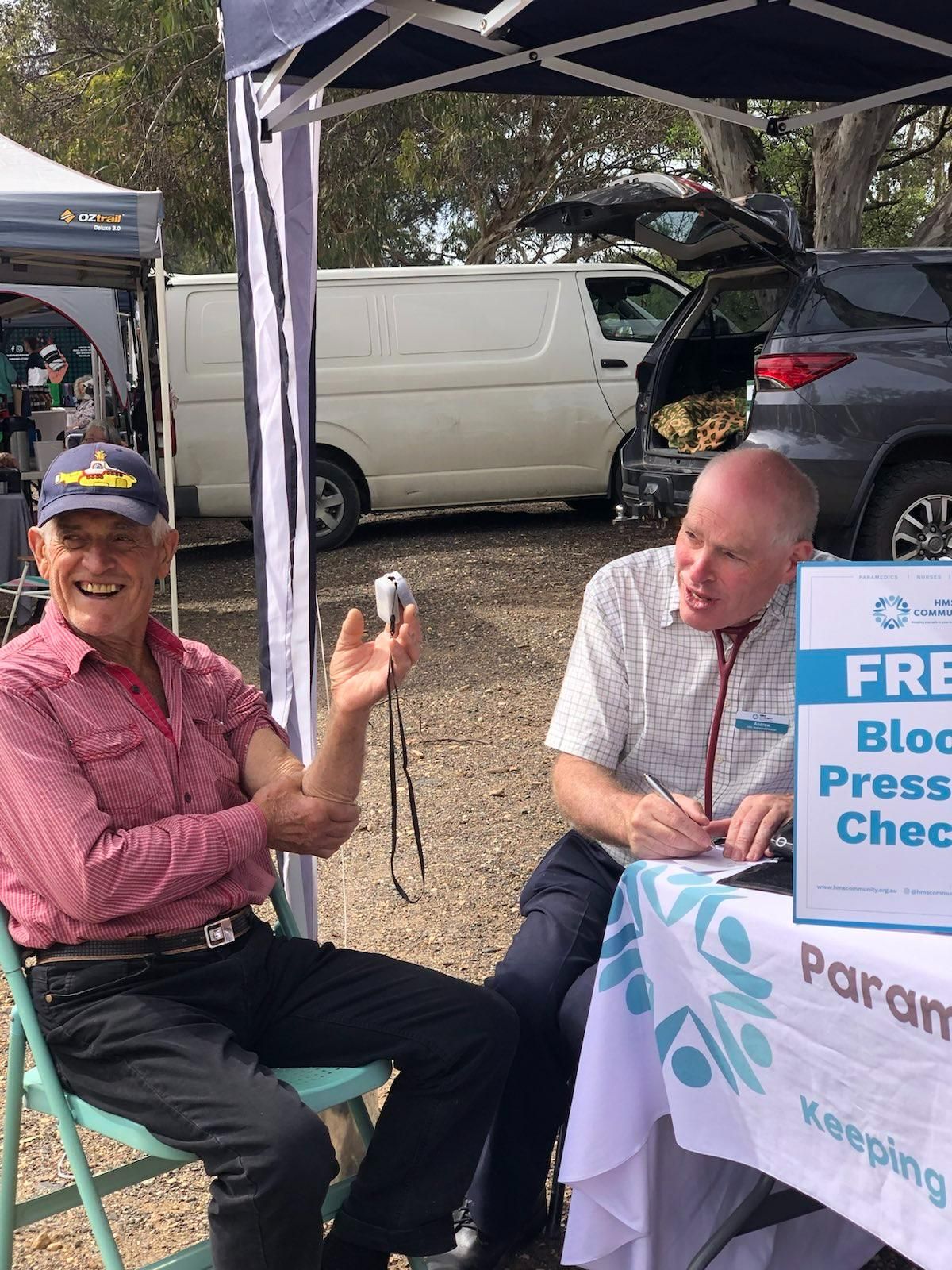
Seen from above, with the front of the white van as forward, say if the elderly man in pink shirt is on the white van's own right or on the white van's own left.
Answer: on the white van's own right

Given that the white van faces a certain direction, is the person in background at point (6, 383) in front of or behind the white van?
behind

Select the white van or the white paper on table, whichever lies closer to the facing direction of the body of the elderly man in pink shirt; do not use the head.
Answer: the white paper on table

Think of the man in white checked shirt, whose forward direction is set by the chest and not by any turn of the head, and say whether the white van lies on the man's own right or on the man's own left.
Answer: on the man's own right

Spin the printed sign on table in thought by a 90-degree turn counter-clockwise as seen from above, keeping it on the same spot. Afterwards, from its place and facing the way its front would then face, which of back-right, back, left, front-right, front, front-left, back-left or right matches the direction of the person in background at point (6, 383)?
back-left

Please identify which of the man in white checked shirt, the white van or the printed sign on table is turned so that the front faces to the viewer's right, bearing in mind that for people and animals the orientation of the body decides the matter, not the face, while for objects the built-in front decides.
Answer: the white van

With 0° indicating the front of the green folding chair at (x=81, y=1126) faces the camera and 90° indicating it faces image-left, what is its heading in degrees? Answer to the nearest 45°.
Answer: approximately 315°

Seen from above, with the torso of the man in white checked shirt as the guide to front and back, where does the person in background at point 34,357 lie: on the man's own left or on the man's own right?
on the man's own right

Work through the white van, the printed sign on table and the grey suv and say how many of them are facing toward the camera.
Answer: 1

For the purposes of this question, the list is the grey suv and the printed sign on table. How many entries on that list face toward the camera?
1

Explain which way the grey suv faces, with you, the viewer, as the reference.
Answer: facing away from the viewer and to the right of the viewer

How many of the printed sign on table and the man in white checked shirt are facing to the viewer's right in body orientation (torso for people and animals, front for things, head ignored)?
0
